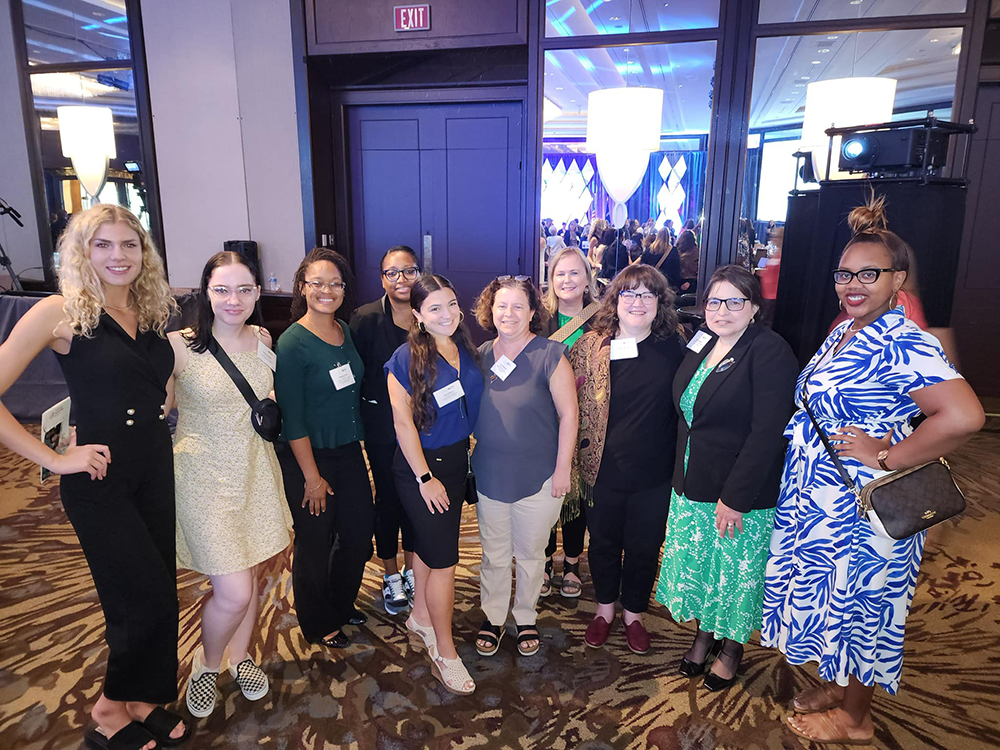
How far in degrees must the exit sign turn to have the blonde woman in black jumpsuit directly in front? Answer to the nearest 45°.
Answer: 0° — it already faces them

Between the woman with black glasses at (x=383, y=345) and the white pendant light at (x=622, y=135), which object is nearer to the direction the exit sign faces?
the woman with black glasses

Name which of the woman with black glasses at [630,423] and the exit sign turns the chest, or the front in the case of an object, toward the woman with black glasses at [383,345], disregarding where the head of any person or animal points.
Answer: the exit sign
